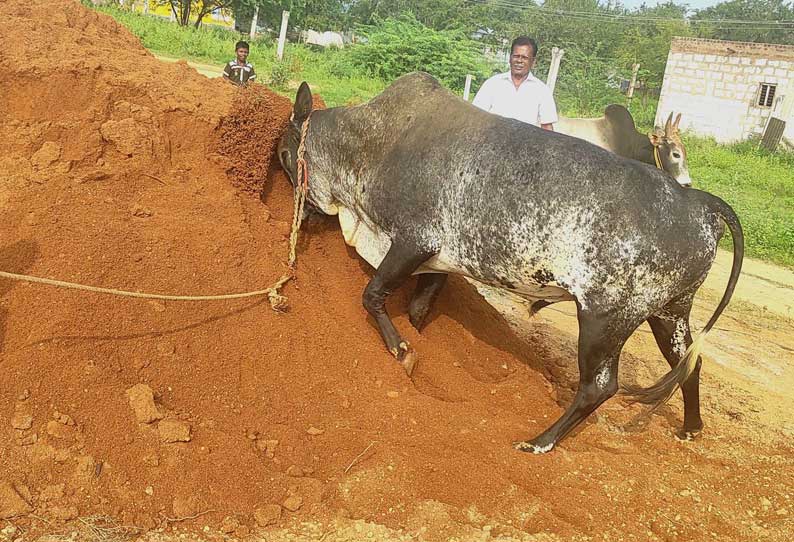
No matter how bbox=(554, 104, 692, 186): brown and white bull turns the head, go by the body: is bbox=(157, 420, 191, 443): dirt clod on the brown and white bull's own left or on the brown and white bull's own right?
on the brown and white bull's own right

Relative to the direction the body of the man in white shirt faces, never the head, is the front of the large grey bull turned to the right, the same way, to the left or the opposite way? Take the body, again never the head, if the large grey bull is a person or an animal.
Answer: to the right

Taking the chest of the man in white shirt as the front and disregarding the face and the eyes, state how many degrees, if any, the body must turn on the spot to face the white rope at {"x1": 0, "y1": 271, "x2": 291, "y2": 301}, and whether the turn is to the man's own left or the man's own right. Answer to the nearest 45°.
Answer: approximately 45° to the man's own right

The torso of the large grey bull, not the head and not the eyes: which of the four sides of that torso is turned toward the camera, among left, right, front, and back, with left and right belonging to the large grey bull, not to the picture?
left

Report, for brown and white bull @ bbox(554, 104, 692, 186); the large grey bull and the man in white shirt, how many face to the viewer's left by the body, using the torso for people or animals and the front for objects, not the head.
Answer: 1

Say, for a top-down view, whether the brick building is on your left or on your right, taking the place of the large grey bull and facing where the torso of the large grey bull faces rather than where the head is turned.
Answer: on your right

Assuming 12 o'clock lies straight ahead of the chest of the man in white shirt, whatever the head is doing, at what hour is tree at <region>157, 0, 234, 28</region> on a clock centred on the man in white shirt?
The tree is roughly at 5 o'clock from the man in white shirt.

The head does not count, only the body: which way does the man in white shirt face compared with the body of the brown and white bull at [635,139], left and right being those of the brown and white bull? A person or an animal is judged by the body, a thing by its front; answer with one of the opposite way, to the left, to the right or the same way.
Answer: to the right

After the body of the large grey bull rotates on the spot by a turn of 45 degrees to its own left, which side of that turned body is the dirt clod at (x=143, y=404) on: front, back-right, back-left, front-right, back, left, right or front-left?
front

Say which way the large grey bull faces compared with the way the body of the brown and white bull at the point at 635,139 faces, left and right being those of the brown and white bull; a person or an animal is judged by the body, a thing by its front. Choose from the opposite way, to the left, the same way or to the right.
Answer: the opposite way

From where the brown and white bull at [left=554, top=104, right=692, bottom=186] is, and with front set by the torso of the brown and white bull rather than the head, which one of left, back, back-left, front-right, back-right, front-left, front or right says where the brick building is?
left
